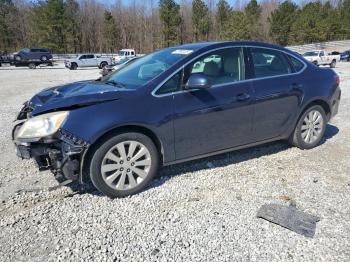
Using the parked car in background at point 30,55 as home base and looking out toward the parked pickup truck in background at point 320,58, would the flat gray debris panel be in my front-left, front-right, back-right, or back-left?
front-right

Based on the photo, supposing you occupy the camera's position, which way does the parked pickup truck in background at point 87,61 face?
facing to the left of the viewer

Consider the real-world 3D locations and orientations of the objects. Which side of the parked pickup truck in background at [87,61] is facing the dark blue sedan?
left

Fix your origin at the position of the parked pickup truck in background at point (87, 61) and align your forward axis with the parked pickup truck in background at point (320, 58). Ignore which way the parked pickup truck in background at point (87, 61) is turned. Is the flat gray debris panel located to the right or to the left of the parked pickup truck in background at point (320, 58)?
right

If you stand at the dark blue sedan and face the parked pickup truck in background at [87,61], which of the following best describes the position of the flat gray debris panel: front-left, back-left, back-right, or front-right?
back-right

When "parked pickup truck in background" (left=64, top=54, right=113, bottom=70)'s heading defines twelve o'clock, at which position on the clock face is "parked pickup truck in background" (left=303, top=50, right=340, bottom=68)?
"parked pickup truck in background" (left=303, top=50, right=340, bottom=68) is roughly at 7 o'clock from "parked pickup truck in background" (left=64, top=54, right=113, bottom=70).

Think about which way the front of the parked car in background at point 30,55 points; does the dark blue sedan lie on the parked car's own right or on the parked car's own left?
on the parked car's own left

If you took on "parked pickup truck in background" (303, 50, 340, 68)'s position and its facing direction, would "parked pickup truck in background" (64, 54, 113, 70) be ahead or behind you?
ahead

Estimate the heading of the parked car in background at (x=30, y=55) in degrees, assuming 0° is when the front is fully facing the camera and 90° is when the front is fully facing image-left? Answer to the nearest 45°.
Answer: approximately 90°

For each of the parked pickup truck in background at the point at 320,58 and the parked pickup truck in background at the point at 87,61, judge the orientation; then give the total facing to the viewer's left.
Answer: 2

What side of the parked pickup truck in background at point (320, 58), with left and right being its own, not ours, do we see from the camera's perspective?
left

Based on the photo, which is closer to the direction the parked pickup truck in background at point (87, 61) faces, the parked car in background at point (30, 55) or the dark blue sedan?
the parked car in background

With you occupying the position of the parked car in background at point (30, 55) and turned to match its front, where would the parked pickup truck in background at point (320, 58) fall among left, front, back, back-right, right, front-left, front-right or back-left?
back-left

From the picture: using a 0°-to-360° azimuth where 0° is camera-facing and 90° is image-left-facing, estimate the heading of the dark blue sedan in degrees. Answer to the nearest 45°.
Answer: approximately 45°

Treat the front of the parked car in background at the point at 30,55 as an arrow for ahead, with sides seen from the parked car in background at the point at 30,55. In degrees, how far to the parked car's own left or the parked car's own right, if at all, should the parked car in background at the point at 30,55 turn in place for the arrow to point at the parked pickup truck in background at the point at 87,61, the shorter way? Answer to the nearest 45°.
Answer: approximately 135° to the parked car's own left

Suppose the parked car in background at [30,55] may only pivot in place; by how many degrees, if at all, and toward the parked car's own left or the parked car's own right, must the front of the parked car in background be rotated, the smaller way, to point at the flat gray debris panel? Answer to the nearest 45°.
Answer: approximately 90° to the parked car's own left
